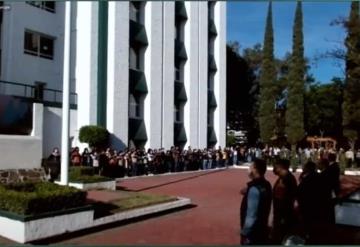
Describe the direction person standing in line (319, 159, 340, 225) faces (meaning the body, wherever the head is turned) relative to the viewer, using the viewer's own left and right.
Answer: facing to the left of the viewer

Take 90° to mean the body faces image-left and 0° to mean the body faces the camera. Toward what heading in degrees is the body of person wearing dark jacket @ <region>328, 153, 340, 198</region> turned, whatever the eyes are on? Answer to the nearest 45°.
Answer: approximately 90°

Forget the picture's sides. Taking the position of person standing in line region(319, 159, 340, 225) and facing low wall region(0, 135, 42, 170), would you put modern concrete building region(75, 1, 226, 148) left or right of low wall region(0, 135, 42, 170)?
right

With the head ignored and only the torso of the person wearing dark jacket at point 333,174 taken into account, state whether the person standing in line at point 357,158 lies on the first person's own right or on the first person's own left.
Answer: on the first person's own right

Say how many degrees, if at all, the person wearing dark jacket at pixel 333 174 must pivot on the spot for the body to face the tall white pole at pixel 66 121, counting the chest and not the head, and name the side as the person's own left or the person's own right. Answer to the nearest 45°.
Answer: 0° — they already face it

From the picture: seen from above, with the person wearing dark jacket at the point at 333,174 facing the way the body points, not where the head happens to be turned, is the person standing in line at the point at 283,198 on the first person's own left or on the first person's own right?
on the first person's own left

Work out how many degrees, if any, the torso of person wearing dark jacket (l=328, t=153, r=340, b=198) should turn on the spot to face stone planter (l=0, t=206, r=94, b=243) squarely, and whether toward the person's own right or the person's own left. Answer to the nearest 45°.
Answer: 0° — they already face it

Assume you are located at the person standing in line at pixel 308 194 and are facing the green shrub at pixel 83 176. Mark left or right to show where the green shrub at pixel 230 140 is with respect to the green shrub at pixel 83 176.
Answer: right
